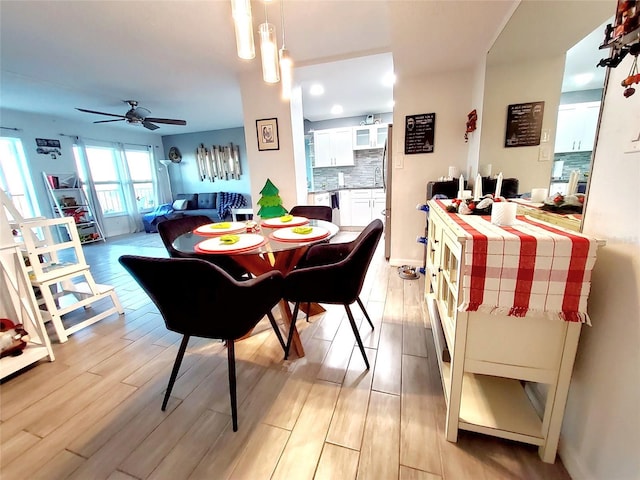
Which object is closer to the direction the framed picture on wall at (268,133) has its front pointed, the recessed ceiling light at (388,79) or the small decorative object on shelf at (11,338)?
the small decorative object on shelf

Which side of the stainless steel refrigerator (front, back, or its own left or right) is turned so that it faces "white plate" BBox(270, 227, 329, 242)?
left

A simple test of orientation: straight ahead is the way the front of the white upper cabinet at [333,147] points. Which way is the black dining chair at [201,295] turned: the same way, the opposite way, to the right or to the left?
the opposite way

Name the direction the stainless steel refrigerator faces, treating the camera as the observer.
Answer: facing to the left of the viewer

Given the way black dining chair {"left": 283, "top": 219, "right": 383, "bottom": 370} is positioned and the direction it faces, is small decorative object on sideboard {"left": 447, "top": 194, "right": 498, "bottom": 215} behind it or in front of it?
behind

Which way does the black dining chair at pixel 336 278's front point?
to the viewer's left

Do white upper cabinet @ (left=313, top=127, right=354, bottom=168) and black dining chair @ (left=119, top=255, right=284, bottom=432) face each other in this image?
yes

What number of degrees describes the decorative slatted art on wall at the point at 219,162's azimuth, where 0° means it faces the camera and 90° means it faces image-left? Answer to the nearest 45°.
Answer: approximately 0°

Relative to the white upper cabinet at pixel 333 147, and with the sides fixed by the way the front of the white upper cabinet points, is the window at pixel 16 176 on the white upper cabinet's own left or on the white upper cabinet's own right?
on the white upper cabinet's own right

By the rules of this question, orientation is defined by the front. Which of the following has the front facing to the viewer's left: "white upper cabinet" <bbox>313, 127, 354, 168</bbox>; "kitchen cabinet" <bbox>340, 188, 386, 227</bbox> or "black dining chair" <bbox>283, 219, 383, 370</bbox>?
the black dining chair

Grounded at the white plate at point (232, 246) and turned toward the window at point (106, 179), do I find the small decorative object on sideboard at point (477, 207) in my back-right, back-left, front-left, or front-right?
back-right

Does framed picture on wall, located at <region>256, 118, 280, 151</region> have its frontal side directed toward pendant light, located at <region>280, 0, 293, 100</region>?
yes
